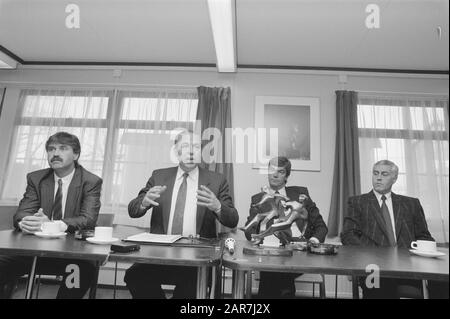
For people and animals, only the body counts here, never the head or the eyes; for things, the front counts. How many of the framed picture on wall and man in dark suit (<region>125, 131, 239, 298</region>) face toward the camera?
2

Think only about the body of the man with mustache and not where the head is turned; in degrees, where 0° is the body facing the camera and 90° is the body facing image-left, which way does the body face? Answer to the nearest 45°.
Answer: approximately 45°

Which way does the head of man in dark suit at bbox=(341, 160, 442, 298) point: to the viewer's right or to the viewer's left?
to the viewer's left

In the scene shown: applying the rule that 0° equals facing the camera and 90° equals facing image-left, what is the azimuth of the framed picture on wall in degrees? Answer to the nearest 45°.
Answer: approximately 0°

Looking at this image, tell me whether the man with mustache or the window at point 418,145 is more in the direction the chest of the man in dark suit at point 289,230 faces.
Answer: the man with mustache

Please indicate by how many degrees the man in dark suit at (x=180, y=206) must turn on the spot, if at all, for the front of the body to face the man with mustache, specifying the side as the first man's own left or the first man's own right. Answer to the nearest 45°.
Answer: approximately 90° to the first man's own right

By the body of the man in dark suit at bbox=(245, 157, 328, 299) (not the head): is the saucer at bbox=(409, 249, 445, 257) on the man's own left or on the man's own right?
on the man's own left

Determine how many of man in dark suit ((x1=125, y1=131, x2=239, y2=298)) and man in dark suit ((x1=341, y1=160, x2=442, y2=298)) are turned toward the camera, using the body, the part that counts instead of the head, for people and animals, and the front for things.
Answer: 2
